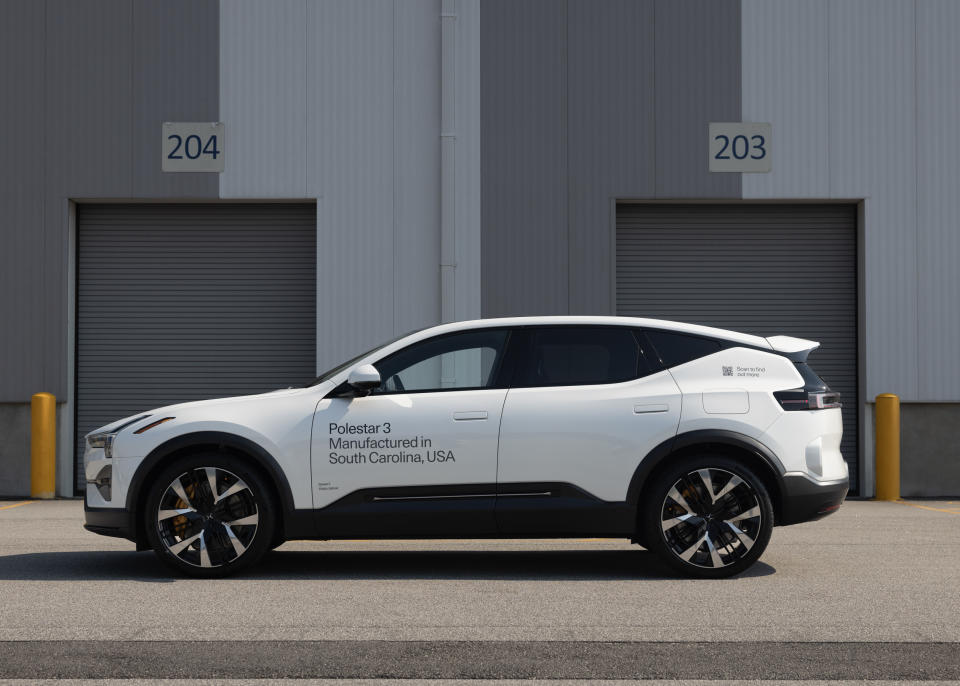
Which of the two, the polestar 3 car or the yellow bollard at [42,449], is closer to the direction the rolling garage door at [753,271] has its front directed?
the polestar 3 car

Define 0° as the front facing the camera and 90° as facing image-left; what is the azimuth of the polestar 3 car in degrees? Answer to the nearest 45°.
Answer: approximately 90°

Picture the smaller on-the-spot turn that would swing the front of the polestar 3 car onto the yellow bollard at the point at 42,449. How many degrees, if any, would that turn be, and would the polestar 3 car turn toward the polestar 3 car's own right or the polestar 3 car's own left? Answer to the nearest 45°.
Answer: approximately 45° to the polestar 3 car's own right

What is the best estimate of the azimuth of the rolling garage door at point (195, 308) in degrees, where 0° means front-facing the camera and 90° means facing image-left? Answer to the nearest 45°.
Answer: approximately 0°

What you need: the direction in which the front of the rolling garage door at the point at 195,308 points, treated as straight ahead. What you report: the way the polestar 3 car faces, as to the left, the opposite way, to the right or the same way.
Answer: to the right

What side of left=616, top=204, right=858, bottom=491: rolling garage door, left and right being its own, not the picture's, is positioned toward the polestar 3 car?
front

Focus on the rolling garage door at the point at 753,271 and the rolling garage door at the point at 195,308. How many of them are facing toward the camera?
2

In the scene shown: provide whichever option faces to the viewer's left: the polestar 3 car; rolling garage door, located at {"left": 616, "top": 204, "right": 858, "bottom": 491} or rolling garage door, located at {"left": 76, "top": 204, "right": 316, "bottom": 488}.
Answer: the polestar 3 car

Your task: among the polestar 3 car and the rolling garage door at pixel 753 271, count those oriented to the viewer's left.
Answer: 1

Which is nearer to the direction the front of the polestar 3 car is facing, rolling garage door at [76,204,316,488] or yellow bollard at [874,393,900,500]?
the rolling garage door

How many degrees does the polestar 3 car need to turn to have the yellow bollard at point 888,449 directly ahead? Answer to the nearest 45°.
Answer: approximately 135° to its right

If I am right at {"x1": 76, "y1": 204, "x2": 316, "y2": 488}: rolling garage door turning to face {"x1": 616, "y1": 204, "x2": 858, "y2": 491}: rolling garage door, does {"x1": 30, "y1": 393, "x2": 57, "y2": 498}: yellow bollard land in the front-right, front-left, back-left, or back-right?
back-right

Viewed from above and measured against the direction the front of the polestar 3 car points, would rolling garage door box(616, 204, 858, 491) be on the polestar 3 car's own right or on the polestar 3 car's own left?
on the polestar 3 car's own right

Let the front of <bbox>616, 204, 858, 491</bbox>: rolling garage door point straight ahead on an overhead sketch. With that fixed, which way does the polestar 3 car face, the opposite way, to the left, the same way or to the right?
to the right

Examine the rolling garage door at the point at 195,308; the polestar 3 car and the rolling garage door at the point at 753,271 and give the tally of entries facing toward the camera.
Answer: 2

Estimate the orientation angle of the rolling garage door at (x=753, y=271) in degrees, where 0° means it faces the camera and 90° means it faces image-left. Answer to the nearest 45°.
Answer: approximately 0°
